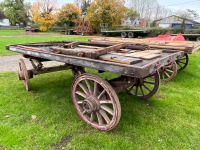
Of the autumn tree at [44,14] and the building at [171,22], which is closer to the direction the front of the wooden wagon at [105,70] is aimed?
the autumn tree

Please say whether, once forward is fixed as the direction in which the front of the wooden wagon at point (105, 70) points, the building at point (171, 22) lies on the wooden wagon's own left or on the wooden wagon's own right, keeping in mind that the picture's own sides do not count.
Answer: on the wooden wagon's own right

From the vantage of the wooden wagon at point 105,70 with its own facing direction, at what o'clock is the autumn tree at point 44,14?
The autumn tree is roughly at 1 o'clock from the wooden wagon.

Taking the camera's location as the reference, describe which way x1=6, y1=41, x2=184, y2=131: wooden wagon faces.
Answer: facing away from the viewer and to the left of the viewer

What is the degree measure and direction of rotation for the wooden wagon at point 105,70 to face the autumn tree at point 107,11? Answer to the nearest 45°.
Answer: approximately 45° to its right

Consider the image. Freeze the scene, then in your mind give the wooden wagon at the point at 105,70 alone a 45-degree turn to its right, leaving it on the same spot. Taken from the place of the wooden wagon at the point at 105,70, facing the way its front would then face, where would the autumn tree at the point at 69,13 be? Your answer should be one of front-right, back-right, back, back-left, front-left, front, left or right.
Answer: front
